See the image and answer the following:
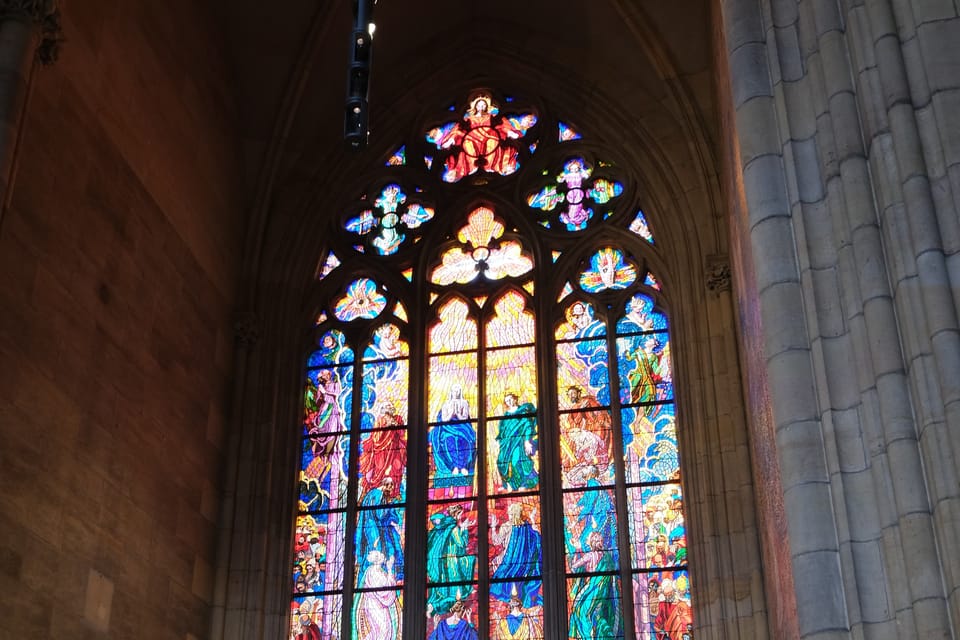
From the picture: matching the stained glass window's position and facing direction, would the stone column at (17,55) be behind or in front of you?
in front

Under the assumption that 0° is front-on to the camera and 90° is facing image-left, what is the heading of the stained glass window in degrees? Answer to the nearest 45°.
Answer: approximately 0°

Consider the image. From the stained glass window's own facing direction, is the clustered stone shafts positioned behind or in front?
in front
